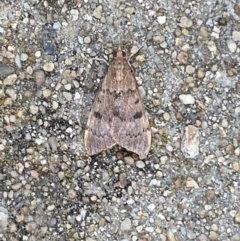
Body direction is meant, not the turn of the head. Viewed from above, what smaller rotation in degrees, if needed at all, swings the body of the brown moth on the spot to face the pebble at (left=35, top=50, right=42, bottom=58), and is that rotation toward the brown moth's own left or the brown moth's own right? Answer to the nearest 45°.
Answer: approximately 45° to the brown moth's own left

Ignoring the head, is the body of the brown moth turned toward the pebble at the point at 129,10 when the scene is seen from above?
yes

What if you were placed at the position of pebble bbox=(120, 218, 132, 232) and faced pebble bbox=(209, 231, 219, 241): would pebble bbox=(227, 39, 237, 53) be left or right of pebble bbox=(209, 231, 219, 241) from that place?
left

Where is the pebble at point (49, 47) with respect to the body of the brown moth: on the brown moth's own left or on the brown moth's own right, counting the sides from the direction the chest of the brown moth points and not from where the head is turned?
on the brown moth's own left

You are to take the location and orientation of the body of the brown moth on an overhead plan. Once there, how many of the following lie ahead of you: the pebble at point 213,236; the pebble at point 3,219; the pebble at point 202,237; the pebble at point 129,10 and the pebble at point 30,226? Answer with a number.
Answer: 1

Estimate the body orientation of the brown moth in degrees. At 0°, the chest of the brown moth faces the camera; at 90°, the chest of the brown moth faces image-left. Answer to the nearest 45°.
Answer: approximately 180°

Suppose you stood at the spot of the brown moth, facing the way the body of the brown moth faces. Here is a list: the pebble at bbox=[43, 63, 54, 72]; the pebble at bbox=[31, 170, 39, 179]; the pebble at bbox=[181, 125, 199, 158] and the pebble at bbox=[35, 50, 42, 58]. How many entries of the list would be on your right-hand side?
1

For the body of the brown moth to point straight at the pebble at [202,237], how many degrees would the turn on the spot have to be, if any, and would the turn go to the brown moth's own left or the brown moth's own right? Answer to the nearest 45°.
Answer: approximately 135° to the brown moth's own right

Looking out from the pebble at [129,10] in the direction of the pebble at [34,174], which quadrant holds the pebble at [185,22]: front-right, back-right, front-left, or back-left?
back-left
